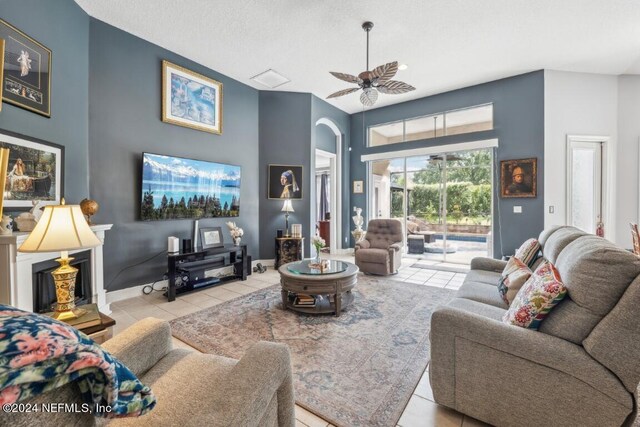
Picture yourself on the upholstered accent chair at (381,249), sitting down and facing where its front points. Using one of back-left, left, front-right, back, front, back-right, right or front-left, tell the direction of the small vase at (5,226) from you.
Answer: front

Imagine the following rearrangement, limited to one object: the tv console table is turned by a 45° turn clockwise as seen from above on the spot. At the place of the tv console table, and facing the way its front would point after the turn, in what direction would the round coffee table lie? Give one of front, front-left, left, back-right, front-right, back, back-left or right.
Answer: front-left

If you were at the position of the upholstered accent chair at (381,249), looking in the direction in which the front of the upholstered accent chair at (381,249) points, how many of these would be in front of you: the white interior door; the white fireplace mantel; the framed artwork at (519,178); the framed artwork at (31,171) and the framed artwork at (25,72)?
3

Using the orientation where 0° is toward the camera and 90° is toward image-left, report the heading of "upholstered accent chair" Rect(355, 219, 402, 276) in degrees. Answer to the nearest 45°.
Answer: approximately 45°

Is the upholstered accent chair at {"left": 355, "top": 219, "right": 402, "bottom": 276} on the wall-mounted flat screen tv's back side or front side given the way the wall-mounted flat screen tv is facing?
on the front side

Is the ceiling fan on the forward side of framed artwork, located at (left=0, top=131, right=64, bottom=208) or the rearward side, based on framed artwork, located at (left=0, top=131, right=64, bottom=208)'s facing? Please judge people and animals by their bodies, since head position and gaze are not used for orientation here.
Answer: on the forward side

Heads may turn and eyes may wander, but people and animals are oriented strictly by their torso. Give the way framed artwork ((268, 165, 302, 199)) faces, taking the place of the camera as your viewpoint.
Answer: facing the viewer

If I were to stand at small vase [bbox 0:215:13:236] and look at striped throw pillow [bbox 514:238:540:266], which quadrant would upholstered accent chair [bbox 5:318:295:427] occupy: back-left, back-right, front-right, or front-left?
front-right

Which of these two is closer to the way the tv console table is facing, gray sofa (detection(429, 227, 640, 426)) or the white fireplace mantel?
the gray sofa

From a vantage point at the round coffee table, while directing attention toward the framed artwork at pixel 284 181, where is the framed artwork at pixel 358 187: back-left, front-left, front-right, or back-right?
front-right

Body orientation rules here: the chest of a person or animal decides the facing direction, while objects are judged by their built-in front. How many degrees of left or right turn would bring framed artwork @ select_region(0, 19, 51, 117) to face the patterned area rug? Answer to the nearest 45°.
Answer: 0° — it already faces it

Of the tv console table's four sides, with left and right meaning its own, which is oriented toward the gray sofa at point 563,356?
front

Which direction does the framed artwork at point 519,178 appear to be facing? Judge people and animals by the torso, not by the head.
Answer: toward the camera

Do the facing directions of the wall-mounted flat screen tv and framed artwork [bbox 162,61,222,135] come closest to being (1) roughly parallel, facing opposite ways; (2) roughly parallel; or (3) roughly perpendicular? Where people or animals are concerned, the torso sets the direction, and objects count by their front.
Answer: roughly parallel

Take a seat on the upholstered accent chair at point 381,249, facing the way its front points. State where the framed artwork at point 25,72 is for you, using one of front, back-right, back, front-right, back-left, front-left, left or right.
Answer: front

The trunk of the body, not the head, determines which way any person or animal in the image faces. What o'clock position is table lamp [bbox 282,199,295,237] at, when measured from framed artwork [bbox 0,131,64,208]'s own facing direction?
The table lamp is roughly at 10 o'clock from the framed artwork.

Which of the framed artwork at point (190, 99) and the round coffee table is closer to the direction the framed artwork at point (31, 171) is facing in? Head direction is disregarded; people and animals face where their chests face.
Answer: the round coffee table

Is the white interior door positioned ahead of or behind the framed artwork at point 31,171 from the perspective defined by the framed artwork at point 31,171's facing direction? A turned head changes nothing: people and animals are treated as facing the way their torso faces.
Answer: ahead

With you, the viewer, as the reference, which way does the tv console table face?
facing the viewer and to the right of the viewer
